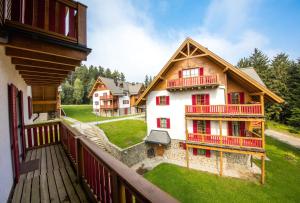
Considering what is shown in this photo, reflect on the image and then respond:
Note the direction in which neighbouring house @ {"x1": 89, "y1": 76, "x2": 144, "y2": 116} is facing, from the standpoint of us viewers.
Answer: facing the viewer and to the left of the viewer

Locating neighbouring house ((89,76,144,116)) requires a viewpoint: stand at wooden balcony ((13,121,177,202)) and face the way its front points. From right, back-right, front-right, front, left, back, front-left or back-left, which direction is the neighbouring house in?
left

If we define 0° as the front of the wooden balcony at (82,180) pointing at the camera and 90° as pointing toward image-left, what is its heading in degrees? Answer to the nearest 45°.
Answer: approximately 270°

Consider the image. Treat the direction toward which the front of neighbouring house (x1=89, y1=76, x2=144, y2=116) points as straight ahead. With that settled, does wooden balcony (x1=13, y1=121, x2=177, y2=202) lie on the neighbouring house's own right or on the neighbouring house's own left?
on the neighbouring house's own left

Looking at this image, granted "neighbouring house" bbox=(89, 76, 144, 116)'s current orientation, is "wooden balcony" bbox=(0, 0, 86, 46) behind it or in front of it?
in front

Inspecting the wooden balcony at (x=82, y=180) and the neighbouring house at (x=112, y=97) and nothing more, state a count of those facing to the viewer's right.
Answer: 1
